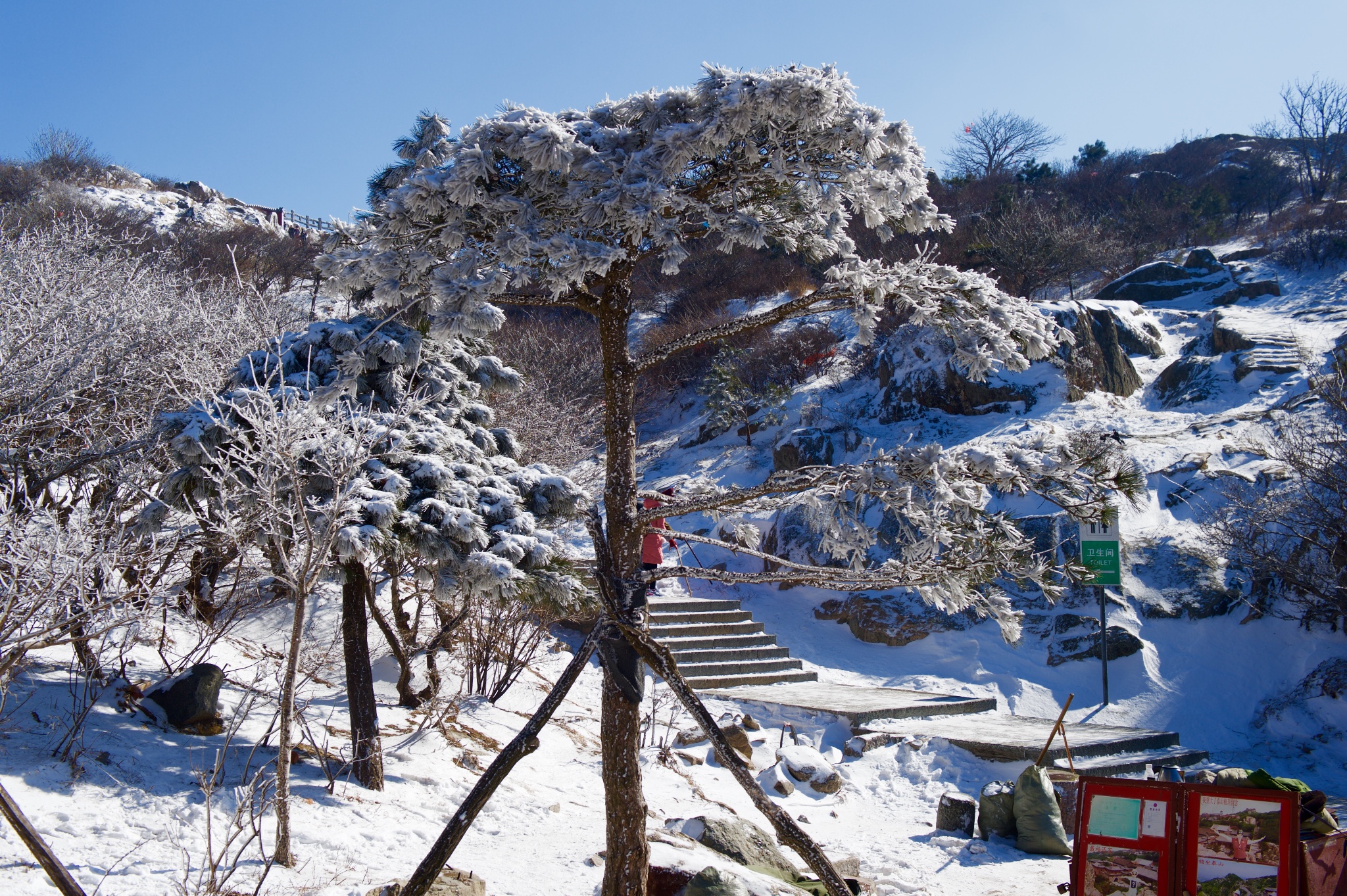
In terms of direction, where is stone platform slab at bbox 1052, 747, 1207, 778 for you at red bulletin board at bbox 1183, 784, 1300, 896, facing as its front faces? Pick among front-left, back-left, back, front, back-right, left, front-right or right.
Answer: back

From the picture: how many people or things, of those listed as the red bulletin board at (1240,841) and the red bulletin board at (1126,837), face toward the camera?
2

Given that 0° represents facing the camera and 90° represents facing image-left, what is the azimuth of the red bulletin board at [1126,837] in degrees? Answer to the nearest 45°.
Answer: approximately 0°

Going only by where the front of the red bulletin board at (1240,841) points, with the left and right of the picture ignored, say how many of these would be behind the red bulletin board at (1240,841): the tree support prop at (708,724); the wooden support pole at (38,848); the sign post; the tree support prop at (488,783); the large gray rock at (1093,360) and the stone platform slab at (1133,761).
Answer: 3

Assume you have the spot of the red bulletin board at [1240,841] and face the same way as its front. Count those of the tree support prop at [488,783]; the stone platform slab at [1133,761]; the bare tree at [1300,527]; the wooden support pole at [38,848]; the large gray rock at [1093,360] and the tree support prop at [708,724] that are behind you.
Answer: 3

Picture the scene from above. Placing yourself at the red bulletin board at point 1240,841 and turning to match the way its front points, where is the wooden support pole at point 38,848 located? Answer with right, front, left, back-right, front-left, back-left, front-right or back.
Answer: front-right
